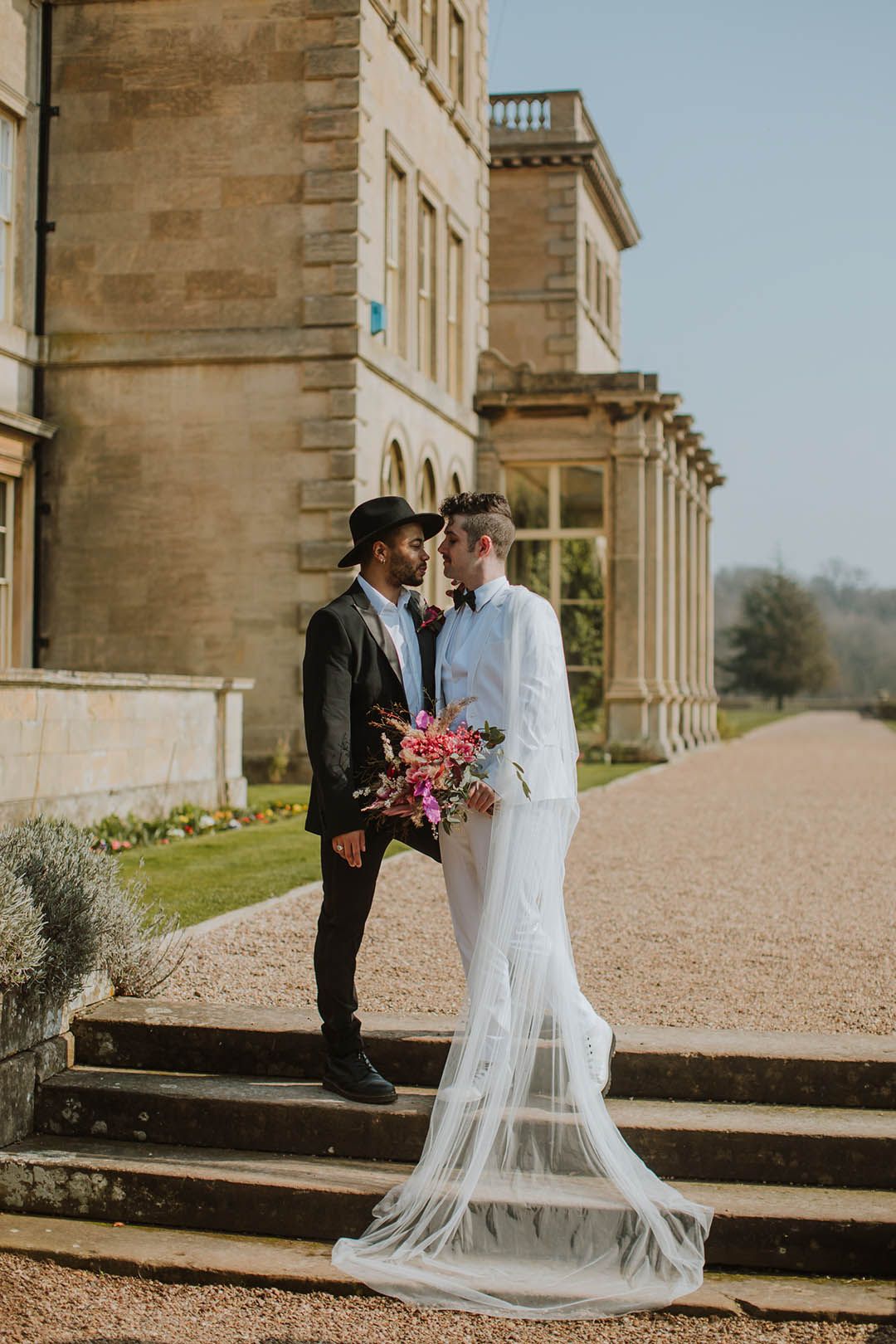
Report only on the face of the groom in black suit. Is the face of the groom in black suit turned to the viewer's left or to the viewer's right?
to the viewer's right

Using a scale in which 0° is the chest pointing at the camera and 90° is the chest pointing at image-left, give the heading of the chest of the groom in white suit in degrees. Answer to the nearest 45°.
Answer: approximately 45°

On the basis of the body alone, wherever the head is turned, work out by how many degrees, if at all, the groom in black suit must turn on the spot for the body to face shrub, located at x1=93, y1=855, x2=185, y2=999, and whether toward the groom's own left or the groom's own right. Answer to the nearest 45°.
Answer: approximately 180°

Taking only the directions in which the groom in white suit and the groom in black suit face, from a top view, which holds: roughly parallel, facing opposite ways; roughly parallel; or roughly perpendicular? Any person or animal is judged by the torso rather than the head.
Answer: roughly perpendicular

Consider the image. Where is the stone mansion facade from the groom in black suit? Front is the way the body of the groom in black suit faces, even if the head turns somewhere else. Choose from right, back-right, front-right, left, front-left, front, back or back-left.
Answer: back-left

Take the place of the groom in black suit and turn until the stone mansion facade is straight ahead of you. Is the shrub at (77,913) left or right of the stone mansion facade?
left

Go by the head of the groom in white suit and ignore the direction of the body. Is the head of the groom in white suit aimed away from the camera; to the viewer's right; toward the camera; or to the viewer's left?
to the viewer's left

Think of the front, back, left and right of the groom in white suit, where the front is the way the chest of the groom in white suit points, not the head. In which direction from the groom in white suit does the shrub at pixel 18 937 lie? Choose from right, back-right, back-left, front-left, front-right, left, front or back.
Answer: front-right

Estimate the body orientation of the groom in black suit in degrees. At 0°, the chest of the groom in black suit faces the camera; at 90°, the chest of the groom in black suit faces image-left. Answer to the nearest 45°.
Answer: approximately 315°
